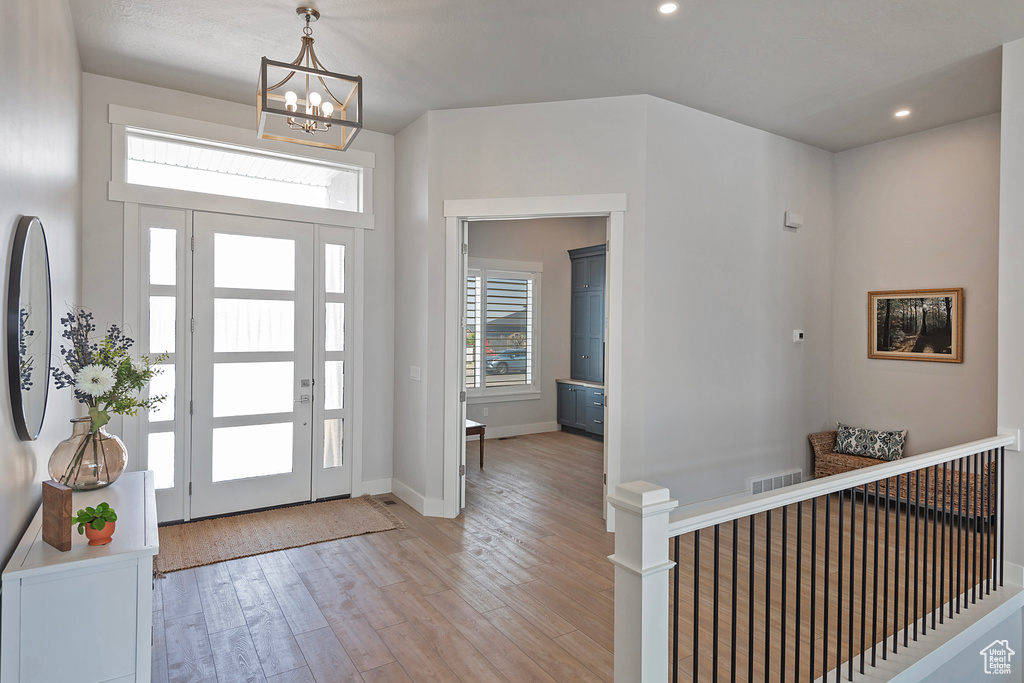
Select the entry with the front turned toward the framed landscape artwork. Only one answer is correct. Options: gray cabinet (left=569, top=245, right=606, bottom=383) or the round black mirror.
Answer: the round black mirror

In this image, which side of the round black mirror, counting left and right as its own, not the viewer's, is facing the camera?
right

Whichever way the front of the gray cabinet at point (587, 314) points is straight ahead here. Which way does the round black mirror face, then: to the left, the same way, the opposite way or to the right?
the opposite way

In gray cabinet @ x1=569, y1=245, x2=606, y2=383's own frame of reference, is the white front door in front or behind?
in front

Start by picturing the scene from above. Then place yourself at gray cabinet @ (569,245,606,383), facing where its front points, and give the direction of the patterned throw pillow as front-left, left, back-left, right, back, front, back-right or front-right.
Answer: left

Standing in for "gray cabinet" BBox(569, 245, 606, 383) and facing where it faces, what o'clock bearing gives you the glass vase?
The glass vase is roughly at 11 o'clock from the gray cabinet.

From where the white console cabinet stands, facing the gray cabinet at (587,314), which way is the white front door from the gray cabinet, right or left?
left

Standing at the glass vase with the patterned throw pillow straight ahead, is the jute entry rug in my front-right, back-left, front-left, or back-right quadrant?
front-left

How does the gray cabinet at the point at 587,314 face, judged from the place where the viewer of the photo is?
facing the viewer and to the left of the viewer

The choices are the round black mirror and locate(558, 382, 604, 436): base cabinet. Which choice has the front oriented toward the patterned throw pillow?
the round black mirror

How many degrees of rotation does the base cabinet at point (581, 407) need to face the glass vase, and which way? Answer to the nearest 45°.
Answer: approximately 45° to its left

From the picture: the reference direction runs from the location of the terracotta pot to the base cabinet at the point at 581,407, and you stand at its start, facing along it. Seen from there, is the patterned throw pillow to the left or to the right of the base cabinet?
right

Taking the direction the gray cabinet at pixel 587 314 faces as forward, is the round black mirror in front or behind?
in front

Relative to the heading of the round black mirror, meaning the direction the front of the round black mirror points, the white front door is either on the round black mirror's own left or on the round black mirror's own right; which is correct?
on the round black mirror's own left

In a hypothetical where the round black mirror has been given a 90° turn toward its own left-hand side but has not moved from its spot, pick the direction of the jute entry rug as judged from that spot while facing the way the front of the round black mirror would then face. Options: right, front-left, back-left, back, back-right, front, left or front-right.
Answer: front-right
